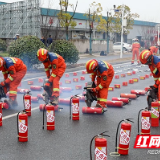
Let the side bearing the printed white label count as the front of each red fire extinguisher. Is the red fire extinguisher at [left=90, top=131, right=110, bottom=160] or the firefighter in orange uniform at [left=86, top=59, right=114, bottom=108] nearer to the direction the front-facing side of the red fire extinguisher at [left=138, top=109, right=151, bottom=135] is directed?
the red fire extinguisher

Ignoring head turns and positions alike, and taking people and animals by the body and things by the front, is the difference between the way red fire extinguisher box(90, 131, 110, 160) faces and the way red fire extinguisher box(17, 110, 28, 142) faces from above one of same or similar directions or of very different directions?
same or similar directions

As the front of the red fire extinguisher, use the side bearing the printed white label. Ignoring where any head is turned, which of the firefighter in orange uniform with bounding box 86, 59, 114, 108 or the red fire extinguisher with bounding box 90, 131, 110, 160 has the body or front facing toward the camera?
the red fire extinguisher

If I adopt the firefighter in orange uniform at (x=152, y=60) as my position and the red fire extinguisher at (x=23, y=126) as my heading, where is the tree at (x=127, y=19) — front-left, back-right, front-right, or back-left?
back-right

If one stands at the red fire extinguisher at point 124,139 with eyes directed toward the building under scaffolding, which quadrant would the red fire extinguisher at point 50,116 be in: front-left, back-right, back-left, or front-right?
front-left

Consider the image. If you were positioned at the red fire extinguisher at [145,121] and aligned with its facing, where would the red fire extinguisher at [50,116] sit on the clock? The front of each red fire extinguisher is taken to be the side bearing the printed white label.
the red fire extinguisher at [50,116] is roughly at 3 o'clock from the red fire extinguisher at [145,121].

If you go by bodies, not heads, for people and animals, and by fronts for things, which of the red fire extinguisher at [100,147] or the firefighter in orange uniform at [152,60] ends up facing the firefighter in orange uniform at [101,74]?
the firefighter in orange uniform at [152,60]

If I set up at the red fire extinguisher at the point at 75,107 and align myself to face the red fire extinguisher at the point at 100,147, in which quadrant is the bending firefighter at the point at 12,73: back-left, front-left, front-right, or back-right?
back-right

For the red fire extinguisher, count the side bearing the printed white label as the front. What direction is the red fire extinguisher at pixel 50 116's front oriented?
toward the camera

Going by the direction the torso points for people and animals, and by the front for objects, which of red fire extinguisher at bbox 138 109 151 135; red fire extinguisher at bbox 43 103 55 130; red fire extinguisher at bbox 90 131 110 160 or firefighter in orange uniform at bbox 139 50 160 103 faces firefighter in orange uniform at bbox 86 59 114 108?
firefighter in orange uniform at bbox 139 50 160 103

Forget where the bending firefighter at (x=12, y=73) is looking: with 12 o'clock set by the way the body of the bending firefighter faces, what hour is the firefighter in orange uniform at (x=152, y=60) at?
The firefighter in orange uniform is roughly at 7 o'clock from the bending firefighter.

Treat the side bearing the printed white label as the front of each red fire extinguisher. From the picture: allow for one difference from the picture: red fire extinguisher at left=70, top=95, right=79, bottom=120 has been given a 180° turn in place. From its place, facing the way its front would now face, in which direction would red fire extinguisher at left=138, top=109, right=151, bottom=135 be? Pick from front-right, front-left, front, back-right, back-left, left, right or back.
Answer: back-right

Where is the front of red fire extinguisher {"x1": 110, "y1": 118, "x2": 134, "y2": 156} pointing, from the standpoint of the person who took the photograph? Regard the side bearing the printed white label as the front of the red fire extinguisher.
facing the viewer

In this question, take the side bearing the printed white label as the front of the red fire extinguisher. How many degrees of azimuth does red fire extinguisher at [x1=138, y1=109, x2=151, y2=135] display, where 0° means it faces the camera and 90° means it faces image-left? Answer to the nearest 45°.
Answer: approximately 0°
